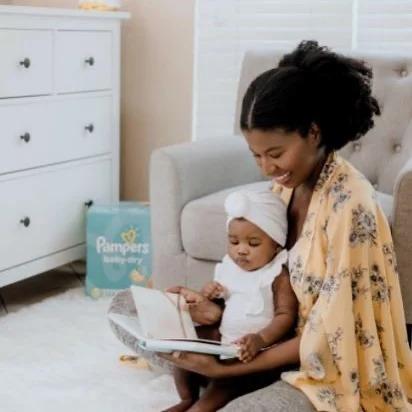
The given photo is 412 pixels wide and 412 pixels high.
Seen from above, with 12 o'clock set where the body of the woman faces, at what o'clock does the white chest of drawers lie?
The white chest of drawers is roughly at 2 o'clock from the woman.

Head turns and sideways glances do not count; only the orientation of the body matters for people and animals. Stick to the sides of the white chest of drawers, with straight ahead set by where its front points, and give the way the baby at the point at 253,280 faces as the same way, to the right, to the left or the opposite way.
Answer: to the right

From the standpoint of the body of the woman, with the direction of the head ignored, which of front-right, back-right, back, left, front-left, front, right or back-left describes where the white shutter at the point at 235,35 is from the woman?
right

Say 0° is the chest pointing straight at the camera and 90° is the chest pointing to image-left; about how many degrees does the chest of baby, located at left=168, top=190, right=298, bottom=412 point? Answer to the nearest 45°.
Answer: approximately 45°

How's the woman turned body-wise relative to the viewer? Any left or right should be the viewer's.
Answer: facing to the left of the viewer

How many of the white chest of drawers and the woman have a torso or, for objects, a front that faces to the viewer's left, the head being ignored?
1

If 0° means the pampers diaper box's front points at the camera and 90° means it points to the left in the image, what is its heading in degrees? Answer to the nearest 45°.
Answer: approximately 0°

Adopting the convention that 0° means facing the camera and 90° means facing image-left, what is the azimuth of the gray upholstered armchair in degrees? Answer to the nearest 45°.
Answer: approximately 45°

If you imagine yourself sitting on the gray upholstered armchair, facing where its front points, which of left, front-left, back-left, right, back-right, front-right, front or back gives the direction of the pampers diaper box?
right

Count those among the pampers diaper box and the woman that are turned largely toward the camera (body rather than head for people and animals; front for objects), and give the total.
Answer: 1

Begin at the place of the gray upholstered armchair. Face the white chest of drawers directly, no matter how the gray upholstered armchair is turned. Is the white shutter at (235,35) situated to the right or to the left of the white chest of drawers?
right

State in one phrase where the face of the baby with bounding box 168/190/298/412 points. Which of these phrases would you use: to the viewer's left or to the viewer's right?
to the viewer's left
